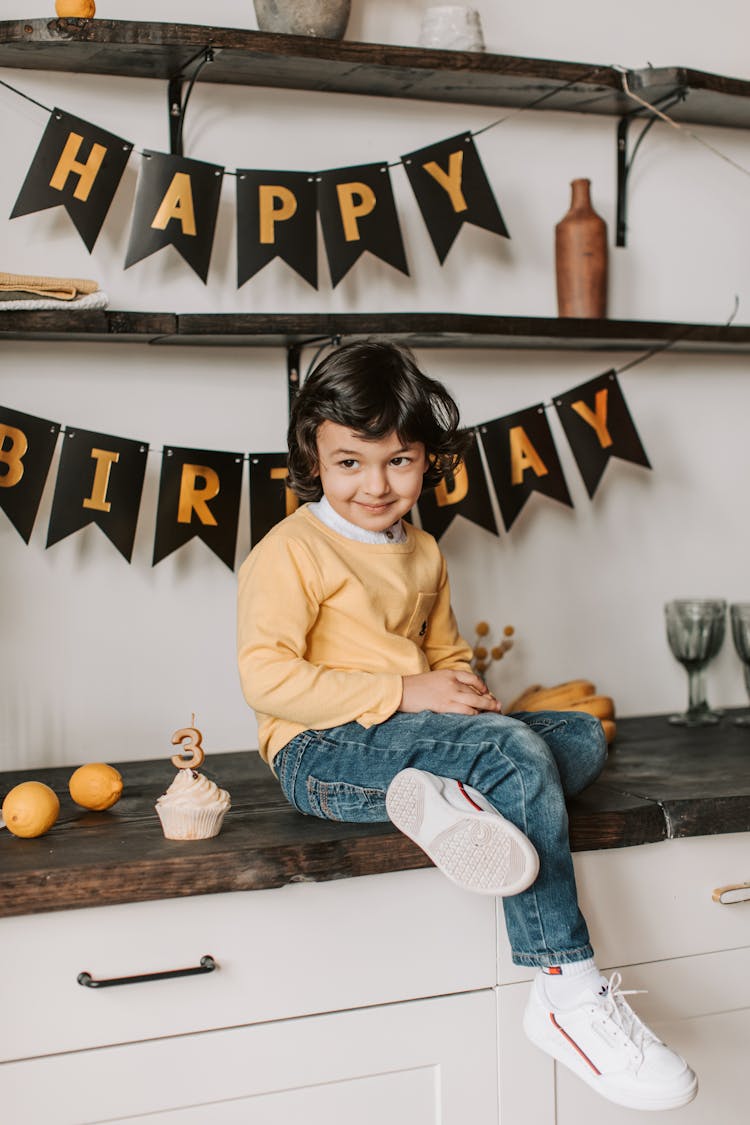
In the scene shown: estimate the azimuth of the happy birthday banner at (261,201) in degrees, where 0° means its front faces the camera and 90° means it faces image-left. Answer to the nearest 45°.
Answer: approximately 0°

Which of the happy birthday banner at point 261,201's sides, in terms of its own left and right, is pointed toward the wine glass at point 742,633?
left

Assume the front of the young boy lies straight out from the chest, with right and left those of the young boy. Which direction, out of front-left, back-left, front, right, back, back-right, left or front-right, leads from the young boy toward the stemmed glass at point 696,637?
left

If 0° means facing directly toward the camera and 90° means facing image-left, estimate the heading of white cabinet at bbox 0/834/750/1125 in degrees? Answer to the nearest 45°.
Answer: approximately 0°
